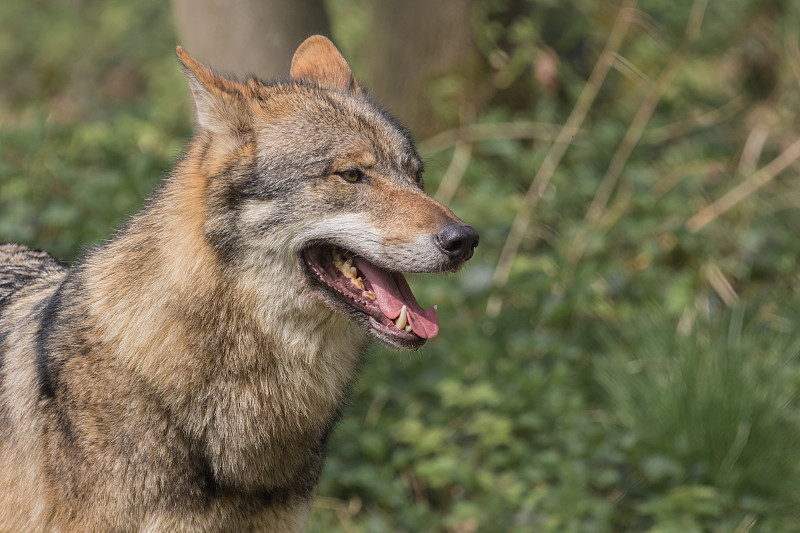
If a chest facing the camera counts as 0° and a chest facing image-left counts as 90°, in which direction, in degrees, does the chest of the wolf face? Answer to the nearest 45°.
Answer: approximately 315°

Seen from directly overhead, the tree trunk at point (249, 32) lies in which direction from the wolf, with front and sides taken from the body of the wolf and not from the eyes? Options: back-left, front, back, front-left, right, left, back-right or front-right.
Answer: back-left

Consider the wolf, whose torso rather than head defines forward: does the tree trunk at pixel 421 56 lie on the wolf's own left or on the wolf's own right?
on the wolf's own left
